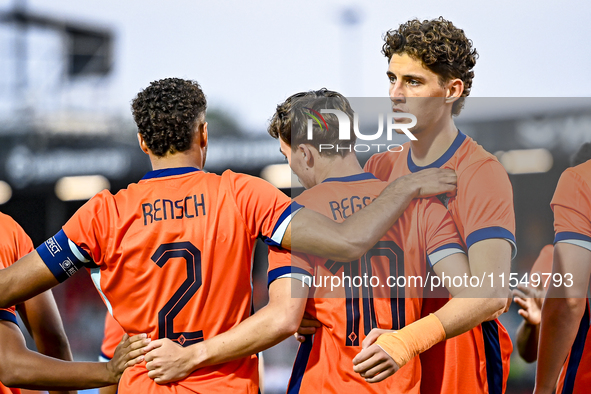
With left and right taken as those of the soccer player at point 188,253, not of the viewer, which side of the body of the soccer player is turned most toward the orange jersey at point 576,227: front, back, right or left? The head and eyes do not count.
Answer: right

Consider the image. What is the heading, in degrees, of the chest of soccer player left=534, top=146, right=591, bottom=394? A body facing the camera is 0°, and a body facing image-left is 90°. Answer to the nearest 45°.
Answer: approximately 135°

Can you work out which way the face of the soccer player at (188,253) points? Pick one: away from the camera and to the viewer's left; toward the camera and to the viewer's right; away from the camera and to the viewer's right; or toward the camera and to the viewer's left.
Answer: away from the camera and to the viewer's right

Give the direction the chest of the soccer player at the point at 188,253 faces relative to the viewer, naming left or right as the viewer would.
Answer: facing away from the viewer

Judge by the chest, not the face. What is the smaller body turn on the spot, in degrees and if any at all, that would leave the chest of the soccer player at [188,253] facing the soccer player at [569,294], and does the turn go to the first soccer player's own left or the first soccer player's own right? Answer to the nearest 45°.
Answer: approximately 90° to the first soccer player's own right
